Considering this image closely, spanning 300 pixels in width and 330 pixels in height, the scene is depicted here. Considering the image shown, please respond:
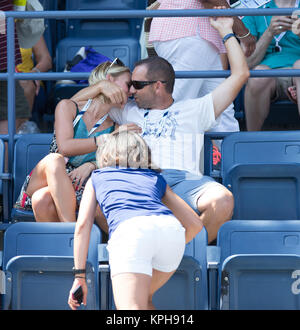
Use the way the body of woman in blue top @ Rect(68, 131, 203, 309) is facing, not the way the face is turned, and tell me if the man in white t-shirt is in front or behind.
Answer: in front

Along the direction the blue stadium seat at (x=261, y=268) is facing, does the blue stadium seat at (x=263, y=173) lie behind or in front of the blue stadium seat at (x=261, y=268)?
behind

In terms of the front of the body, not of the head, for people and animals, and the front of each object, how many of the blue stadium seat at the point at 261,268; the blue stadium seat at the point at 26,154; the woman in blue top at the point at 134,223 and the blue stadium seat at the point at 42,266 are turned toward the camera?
3

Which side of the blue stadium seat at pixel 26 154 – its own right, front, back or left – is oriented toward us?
front

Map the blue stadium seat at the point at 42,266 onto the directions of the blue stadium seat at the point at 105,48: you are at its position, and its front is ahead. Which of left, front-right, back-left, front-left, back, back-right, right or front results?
front

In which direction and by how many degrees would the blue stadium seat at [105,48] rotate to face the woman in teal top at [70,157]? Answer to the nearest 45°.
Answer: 0° — it already faces them

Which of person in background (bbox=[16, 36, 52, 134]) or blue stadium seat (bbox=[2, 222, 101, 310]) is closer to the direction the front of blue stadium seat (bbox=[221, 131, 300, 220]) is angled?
the blue stadium seat

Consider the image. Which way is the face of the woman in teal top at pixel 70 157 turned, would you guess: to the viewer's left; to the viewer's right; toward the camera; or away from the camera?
to the viewer's right

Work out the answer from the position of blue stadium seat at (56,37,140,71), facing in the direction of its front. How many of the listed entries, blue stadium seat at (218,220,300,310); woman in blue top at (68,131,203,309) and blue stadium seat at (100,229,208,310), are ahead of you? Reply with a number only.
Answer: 3

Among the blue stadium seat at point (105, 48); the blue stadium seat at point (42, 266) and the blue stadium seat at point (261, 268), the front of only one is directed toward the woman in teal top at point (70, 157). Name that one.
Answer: the blue stadium seat at point (105, 48)

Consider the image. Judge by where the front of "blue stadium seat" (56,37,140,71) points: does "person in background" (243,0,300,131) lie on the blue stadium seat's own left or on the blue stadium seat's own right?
on the blue stadium seat's own left

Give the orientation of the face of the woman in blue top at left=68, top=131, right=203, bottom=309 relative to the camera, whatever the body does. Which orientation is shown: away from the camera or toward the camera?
away from the camera

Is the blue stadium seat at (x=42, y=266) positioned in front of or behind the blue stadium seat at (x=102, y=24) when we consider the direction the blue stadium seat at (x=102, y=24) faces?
in front

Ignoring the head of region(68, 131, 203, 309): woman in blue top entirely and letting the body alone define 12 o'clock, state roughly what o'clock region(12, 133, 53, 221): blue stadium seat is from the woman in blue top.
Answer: The blue stadium seat is roughly at 11 o'clock from the woman in blue top.

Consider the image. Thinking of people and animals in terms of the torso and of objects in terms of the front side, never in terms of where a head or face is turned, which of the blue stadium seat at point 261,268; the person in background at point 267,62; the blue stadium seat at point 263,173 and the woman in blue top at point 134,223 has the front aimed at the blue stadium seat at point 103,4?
the woman in blue top

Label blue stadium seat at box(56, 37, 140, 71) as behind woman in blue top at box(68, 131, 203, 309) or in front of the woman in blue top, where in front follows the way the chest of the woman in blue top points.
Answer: in front

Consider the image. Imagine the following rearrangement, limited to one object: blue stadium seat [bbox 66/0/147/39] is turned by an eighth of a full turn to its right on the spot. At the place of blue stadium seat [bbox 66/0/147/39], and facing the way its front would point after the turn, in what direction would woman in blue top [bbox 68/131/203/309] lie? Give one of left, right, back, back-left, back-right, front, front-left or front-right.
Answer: front-left
